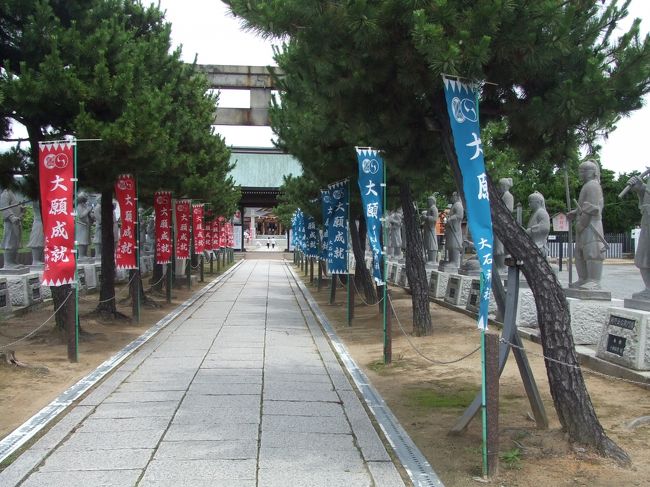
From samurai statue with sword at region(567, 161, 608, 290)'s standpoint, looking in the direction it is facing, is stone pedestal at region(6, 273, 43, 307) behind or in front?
in front

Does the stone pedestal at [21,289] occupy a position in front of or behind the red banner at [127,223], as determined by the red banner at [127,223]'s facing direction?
behind

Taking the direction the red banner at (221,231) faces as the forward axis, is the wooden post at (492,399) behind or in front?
in front

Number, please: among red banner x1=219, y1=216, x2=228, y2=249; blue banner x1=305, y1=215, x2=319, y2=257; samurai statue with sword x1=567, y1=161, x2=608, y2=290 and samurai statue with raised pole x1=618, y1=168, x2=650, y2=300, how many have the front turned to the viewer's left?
2

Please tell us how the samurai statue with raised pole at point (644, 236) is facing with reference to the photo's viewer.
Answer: facing to the left of the viewer

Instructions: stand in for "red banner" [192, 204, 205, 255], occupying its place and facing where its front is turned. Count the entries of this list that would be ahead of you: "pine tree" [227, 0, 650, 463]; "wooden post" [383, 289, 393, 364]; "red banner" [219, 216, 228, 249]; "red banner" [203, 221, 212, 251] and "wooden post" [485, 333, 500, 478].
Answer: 3

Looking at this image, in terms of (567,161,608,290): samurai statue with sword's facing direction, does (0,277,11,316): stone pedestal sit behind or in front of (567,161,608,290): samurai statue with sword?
in front

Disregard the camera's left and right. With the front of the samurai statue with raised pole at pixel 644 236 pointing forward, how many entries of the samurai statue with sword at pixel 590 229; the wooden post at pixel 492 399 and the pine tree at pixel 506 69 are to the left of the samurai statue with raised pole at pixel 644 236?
2

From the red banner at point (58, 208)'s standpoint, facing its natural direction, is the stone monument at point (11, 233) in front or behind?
behind

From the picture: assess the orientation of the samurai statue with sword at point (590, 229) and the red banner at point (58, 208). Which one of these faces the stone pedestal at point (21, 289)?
the samurai statue with sword
